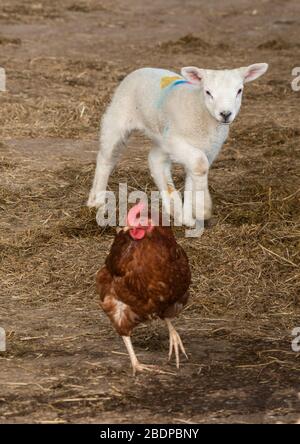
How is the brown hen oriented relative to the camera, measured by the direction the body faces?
toward the camera

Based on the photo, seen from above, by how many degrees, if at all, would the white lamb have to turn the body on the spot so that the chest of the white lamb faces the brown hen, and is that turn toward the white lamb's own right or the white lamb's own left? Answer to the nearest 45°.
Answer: approximately 45° to the white lamb's own right

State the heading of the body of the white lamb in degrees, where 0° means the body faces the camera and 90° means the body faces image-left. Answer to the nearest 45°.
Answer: approximately 315°

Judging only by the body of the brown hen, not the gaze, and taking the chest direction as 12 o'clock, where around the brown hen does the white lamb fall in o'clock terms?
The white lamb is roughly at 6 o'clock from the brown hen.

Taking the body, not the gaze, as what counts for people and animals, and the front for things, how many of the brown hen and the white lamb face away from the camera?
0
